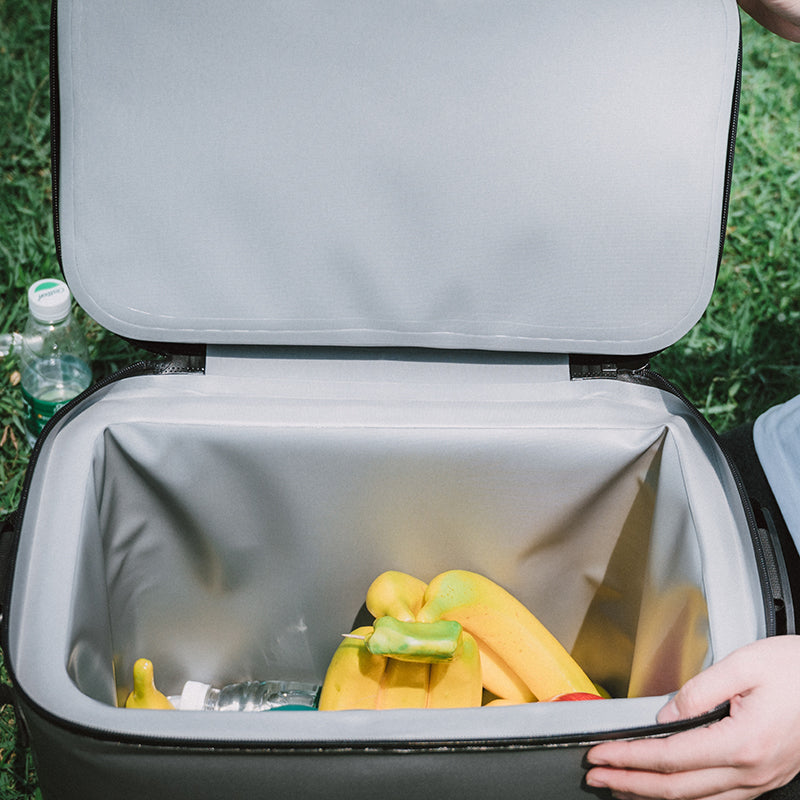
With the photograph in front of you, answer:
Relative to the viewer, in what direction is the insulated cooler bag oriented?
toward the camera
